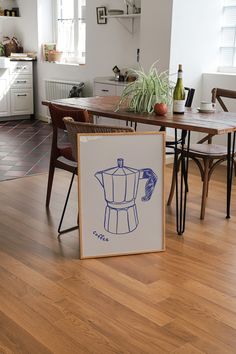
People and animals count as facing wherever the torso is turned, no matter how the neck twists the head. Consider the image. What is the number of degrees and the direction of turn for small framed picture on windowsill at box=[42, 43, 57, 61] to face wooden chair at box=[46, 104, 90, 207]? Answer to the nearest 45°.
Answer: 0° — it already faces it

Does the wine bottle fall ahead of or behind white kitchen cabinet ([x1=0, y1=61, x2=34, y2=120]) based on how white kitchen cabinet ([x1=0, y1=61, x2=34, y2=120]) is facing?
ahead

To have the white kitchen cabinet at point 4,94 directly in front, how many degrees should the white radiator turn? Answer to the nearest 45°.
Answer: approximately 90° to its right

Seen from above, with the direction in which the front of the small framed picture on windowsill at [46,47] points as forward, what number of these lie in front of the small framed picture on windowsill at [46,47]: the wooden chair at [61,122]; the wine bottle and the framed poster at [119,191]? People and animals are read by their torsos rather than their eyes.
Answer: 3

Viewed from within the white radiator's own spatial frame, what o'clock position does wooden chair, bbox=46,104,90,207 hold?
The wooden chair is roughly at 12 o'clock from the white radiator.

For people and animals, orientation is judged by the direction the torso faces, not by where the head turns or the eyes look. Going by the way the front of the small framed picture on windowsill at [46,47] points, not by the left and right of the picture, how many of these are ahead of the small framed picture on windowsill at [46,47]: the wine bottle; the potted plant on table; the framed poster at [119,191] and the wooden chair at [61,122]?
4

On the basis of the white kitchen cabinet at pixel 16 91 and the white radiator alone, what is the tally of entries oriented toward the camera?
2

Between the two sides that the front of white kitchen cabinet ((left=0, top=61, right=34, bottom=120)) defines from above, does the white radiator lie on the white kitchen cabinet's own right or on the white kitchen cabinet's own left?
on the white kitchen cabinet's own left

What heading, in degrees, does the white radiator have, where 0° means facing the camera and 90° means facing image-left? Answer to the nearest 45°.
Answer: approximately 0°
